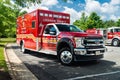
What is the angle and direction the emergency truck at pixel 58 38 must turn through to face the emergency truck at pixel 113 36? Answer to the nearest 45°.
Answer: approximately 90° to its left

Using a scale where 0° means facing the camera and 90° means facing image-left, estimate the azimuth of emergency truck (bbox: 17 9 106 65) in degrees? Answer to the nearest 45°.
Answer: approximately 315°
